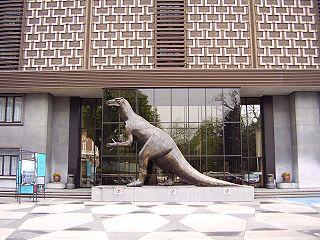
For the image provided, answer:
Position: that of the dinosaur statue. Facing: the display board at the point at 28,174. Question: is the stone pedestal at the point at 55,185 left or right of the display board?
right

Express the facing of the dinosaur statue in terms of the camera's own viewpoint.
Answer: facing to the left of the viewer

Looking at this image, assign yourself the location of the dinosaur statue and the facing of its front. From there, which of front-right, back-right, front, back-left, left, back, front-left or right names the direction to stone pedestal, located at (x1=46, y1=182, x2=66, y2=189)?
front-right

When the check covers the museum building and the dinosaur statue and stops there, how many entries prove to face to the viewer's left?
1

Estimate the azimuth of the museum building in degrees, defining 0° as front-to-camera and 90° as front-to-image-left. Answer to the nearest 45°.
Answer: approximately 0°

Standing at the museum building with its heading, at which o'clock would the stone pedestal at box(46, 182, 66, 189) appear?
The stone pedestal is roughly at 3 o'clock from the museum building.

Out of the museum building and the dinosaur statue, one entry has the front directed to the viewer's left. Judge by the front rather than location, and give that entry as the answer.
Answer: the dinosaur statue

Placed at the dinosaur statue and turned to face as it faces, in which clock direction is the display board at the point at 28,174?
The display board is roughly at 12 o'clock from the dinosaur statue.

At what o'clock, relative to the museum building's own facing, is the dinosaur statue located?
The dinosaur statue is roughly at 12 o'clock from the museum building.

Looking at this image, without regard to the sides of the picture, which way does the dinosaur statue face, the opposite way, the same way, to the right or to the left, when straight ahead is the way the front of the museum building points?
to the right

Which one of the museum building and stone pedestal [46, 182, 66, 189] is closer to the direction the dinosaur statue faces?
the stone pedestal
